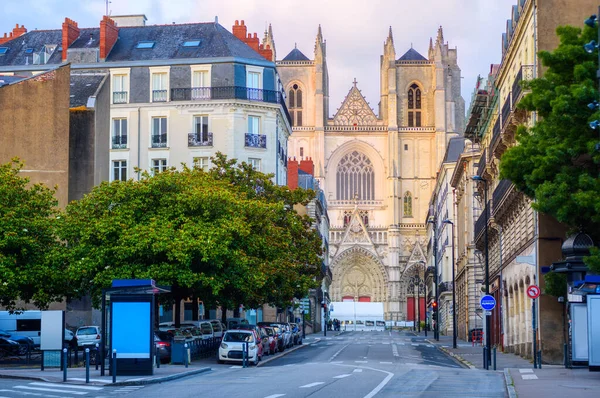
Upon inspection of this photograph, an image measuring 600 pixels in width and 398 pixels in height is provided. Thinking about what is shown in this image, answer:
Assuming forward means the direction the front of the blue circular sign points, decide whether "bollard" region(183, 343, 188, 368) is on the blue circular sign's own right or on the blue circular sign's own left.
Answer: on the blue circular sign's own right

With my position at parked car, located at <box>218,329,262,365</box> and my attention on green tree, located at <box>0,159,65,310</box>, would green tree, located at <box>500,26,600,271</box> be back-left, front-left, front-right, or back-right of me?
back-left

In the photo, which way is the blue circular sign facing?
toward the camera

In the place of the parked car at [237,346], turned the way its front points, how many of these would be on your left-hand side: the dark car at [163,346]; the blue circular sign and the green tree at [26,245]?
1

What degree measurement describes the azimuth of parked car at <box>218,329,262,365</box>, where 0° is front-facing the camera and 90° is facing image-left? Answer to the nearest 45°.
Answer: approximately 0°

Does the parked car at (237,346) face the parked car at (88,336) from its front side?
no

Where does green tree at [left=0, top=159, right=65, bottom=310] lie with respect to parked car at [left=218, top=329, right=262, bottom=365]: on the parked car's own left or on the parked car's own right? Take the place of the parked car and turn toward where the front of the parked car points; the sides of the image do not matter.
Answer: on the parked car's own right

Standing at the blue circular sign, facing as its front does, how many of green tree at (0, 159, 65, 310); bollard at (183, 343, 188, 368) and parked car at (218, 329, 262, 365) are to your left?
0

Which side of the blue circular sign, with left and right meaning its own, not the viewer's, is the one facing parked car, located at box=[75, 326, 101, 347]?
right

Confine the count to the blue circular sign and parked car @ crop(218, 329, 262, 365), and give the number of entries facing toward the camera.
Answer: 2

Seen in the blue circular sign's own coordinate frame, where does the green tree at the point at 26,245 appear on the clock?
The green tree is roughly at 3 o'clock from the blue circular sign.

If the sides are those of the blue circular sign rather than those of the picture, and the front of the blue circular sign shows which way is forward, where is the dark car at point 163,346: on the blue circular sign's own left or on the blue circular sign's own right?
on the blue circular sign's own right

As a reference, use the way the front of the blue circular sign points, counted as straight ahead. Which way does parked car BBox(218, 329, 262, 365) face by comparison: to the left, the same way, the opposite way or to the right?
the same way

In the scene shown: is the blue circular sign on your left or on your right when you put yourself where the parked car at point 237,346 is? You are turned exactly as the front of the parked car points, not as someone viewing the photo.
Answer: on your left

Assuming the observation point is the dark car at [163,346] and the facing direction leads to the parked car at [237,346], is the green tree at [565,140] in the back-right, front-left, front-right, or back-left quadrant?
front-right
